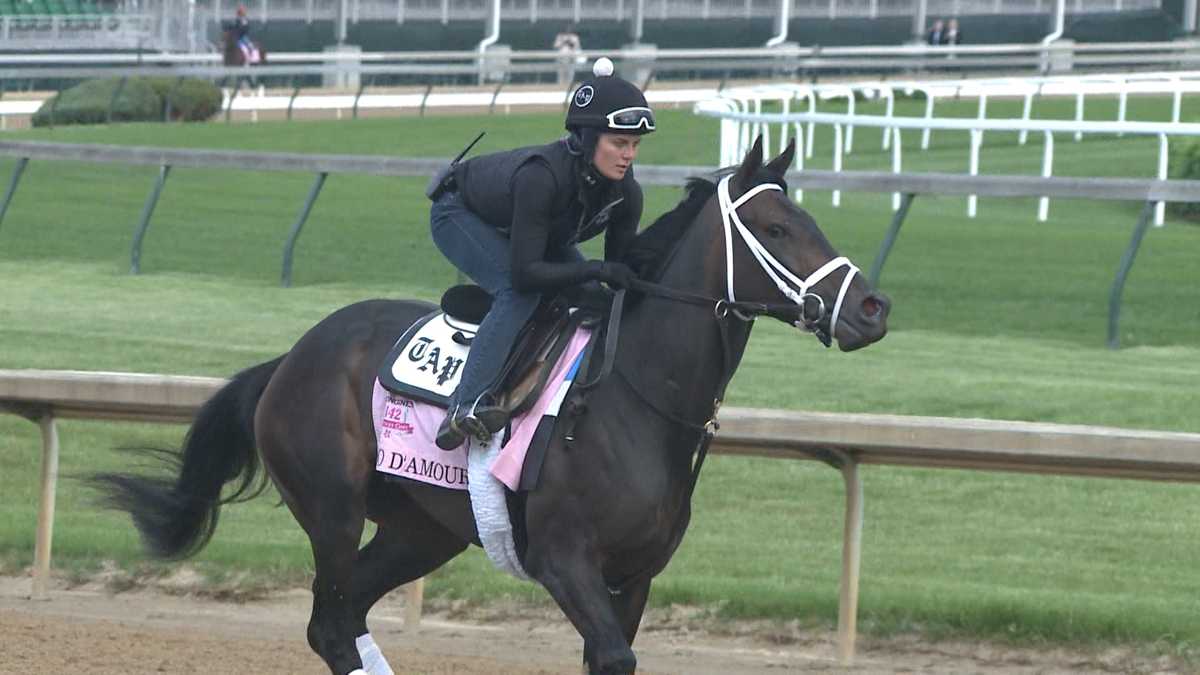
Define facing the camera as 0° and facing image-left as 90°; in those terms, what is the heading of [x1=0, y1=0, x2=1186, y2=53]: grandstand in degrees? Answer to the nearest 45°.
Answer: approximately 0°

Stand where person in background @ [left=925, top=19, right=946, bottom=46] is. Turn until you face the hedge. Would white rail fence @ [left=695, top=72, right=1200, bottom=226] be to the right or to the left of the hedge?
left

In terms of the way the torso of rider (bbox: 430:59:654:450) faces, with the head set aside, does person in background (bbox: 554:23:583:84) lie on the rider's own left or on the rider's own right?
on the rider's own left

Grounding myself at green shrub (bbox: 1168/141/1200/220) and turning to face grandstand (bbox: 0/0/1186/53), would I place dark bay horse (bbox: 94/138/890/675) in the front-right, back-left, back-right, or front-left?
back-left

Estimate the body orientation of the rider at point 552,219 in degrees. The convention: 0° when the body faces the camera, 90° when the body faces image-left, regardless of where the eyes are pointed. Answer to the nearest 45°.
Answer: approximately 315°

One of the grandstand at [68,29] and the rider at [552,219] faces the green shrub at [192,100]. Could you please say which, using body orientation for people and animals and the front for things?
the grandstand

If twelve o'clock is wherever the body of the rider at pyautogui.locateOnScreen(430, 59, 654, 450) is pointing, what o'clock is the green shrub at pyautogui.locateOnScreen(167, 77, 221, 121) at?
The green shrub is roughly at 7 o'clock from the rider.

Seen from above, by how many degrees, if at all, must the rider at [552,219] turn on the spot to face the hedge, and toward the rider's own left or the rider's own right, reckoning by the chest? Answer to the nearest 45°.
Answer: approximately 135° to the rider's own left

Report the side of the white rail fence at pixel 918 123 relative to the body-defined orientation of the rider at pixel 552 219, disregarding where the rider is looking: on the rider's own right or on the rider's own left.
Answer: on the rider's own left

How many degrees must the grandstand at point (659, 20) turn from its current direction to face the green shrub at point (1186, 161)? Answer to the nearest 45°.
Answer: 0° — it already faces it

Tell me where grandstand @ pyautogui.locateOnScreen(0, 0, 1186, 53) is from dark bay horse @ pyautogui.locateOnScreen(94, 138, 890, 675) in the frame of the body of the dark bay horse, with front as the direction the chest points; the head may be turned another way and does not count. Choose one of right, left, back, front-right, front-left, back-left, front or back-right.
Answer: back-left

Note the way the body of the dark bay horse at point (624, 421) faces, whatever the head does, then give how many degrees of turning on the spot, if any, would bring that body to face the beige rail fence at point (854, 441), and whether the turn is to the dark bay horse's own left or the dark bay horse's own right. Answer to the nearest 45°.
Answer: approximately 90° to the dark bay horse's own left
